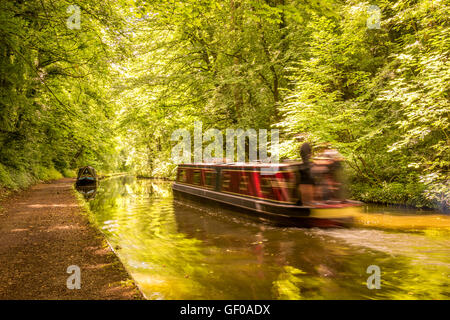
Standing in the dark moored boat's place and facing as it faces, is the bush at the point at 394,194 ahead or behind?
ahead

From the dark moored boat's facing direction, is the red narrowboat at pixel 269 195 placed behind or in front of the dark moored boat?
in front

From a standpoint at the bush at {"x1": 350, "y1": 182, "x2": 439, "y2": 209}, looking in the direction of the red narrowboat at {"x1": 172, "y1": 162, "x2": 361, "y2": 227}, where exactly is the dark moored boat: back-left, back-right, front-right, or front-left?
front-right

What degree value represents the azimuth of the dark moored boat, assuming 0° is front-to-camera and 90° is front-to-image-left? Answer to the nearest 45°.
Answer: approximately 0°

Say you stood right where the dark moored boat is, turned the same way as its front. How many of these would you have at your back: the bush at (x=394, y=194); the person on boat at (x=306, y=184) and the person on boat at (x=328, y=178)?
0

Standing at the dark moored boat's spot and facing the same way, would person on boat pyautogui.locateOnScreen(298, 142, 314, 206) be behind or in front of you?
in front
